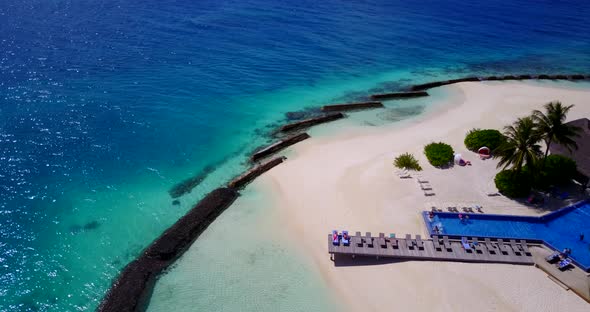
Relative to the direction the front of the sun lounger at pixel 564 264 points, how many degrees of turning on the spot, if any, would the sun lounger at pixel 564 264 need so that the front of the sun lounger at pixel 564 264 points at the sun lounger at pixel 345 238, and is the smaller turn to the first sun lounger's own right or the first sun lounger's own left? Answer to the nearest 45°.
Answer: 0° — it already faces it

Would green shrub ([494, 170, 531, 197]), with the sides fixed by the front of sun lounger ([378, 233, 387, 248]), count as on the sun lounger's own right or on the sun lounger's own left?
on the sun lounger's own left

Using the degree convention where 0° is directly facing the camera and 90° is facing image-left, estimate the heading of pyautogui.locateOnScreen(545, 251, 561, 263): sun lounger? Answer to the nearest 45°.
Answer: approximately 45°

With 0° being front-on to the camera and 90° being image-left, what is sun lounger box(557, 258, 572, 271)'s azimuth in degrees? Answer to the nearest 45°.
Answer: approximately 45°

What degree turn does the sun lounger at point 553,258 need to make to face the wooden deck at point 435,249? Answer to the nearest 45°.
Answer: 0° — it already faces it

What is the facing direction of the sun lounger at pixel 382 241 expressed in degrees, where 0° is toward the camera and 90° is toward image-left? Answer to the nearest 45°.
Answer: approximately 0°

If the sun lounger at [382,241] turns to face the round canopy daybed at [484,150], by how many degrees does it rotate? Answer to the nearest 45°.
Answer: approximately 135° to its left
